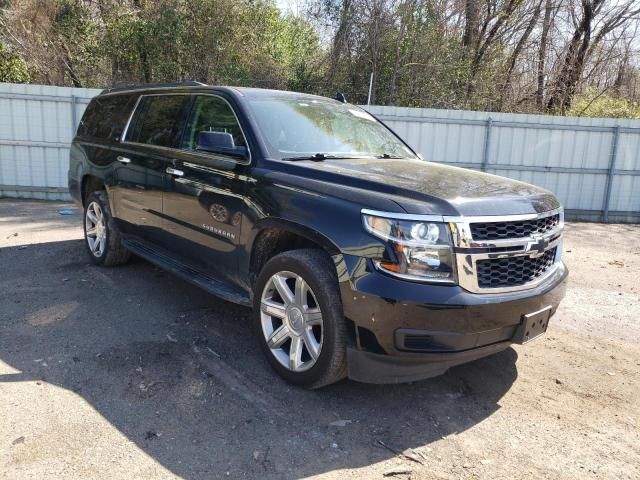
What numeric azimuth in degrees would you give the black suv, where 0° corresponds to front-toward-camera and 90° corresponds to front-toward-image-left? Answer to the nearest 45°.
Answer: approximately 315°

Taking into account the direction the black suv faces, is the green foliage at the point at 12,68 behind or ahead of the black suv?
behind

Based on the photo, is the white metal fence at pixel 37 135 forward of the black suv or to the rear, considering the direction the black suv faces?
to the rear

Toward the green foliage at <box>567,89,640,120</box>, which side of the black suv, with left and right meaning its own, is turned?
left
